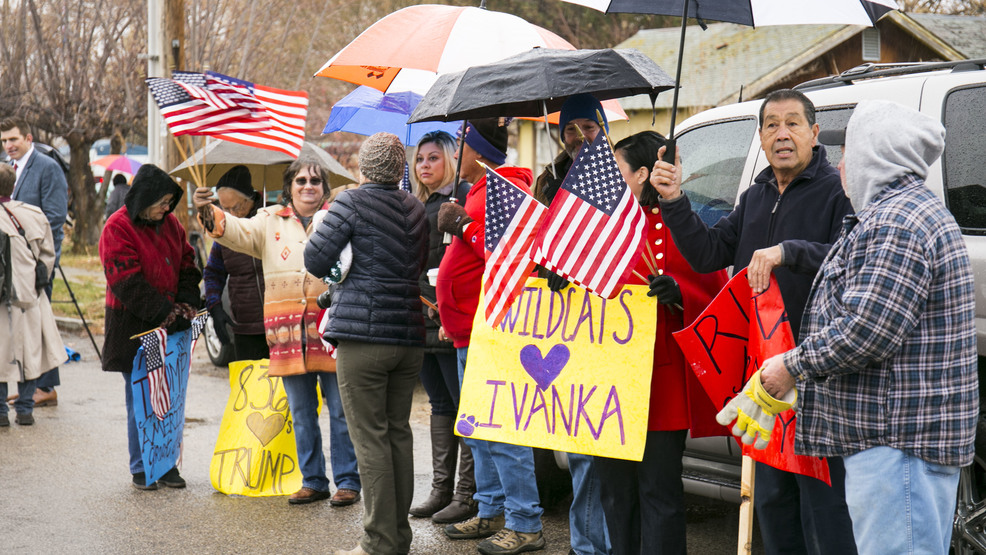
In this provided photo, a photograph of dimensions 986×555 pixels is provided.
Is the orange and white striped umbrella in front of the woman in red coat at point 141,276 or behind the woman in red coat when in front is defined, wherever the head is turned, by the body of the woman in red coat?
in front

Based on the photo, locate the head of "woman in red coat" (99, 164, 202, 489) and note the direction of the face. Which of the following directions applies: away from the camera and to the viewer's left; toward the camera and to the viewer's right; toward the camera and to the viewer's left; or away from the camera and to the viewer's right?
toward the camera and to the viewer's right

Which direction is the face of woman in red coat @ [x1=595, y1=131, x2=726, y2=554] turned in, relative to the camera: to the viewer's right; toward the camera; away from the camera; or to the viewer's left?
to the viewer's left

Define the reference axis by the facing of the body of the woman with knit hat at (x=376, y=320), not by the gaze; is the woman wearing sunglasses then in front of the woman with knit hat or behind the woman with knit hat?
in front

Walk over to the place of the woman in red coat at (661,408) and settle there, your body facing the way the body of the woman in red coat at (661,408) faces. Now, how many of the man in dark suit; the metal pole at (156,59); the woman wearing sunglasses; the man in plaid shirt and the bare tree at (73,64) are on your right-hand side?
4

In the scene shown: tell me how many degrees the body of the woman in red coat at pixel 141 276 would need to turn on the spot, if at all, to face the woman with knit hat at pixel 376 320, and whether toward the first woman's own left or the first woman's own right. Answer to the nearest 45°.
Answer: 0° — they already face them

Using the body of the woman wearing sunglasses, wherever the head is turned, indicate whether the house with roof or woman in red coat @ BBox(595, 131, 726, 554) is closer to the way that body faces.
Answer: the woman in red coat

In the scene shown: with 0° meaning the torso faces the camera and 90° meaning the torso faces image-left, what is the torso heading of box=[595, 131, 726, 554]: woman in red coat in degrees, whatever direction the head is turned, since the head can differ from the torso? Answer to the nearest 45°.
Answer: approximately 45°
